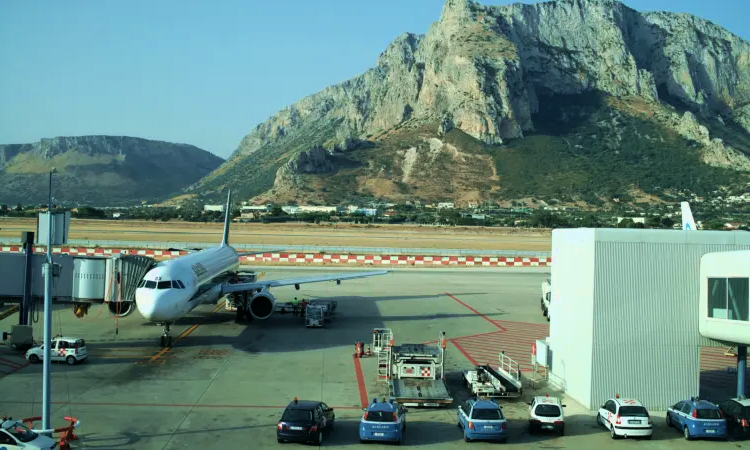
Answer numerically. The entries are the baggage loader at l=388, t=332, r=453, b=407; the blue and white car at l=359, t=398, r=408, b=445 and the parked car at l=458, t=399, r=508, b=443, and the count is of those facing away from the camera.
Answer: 3

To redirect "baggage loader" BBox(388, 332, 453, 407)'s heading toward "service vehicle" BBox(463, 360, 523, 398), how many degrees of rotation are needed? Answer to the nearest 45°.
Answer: approximately 90° to its right

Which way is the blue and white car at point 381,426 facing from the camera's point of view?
away from the camera

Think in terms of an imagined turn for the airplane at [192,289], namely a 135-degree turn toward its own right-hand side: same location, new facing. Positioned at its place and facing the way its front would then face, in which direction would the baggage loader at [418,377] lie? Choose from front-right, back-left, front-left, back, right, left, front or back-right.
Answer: back-right

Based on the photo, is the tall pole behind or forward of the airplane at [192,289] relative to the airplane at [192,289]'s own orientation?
forward

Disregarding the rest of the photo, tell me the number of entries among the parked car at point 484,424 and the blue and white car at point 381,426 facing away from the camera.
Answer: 2

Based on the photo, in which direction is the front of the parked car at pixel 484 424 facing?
away from the camera

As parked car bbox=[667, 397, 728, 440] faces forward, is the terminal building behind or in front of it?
in front

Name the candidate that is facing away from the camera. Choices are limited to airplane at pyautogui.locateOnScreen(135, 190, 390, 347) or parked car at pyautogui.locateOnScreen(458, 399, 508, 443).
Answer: the parked car

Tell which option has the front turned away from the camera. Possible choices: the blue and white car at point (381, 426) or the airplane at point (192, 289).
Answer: the blue and white car

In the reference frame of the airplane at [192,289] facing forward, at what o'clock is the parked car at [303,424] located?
The parked car is roughly at 10 o'clock from the airplane.

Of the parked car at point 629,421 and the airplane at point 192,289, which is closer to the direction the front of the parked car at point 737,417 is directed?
the airplane

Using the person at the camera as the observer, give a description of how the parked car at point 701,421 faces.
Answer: facing away from the viewer and to the left of the viewer

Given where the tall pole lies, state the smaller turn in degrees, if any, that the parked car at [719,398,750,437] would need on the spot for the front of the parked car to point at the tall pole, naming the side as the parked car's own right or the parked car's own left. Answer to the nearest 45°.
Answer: approximately 90° to the parked car's own left

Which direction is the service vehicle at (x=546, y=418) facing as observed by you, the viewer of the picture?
facing away from the viewer

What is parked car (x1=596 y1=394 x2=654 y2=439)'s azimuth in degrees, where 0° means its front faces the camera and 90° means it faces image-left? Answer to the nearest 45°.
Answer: approximately 135°
